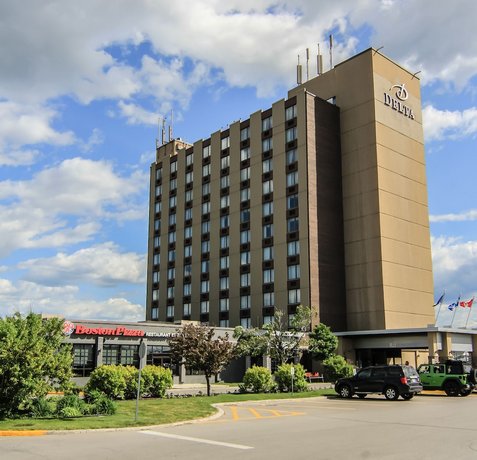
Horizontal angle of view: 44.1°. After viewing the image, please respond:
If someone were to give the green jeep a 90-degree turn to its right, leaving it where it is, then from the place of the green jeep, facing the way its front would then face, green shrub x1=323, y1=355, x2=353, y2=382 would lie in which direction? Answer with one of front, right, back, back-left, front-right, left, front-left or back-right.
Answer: left

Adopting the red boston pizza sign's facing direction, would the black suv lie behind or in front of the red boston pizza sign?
in front

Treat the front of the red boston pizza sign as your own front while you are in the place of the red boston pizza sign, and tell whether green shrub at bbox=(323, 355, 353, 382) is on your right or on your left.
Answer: on your left

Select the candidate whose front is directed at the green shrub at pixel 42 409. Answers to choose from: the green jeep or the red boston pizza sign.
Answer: the red boston pizza sign

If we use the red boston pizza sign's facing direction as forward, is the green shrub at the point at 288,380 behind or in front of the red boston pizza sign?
in front

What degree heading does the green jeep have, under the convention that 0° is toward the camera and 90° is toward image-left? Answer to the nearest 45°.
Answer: approximately 135°

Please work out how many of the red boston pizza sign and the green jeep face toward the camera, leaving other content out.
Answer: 1

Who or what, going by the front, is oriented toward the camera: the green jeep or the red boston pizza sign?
the red boston pizza sign

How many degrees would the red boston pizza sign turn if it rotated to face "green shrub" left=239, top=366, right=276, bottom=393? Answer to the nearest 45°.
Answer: approximately 45° to its left

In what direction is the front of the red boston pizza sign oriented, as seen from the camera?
facing the viewer

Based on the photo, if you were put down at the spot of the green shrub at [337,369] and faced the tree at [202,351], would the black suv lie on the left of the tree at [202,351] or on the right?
left

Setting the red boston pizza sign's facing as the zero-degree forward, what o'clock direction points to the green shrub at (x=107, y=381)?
The green shrub is roughly at 12 o'clock from the red boston pizza sign.

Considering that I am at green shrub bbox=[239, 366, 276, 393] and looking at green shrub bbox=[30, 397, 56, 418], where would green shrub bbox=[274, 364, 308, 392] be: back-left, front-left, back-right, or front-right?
back-left

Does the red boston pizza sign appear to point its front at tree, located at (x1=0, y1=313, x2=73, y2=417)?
yes

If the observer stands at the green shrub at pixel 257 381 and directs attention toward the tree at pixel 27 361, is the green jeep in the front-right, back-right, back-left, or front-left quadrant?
back-left
